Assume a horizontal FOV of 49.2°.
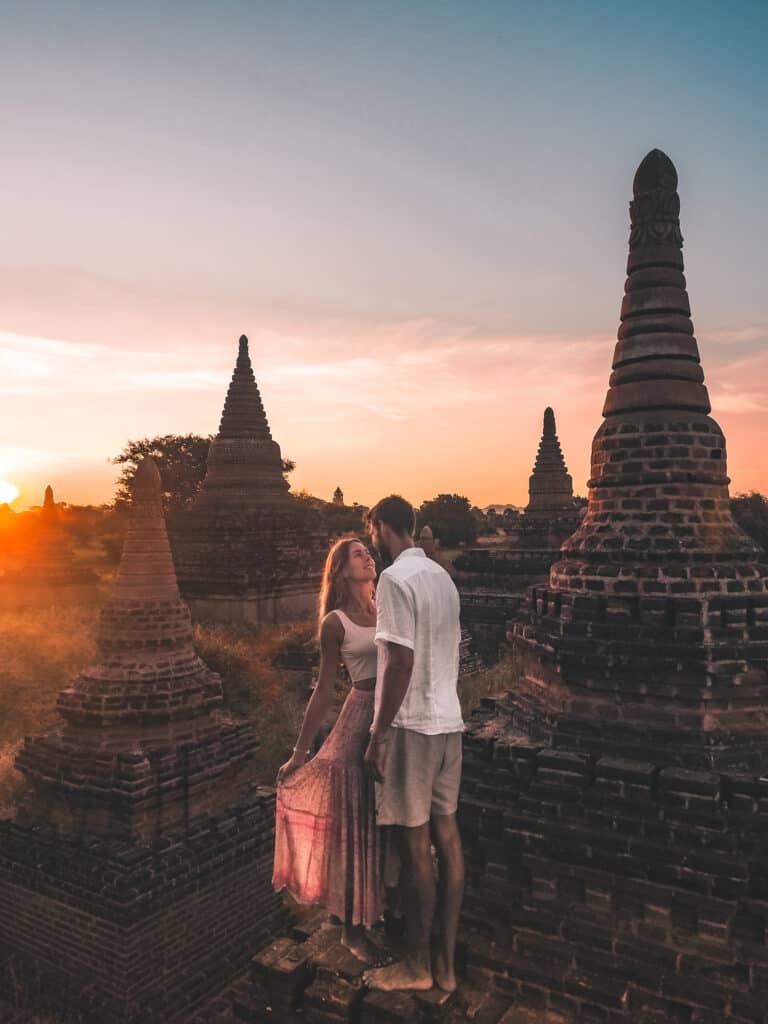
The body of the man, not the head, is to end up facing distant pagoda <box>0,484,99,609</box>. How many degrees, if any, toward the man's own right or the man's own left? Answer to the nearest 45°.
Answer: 0° — they already face it

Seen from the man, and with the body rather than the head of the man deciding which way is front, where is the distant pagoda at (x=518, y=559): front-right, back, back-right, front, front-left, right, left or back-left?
front-right

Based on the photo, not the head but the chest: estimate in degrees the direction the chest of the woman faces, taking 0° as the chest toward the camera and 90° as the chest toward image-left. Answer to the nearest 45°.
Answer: approximately 315°

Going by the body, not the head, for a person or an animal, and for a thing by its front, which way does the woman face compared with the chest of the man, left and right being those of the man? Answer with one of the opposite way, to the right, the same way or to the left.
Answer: the opposite way

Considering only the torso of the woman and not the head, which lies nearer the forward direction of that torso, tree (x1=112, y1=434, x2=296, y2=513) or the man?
the man

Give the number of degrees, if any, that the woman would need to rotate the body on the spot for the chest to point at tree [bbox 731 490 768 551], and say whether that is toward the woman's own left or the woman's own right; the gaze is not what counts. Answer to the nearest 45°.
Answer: approximately 90° to the woman's own left

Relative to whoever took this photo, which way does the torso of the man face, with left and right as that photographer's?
facing away from the viewer and to the left of the viewer

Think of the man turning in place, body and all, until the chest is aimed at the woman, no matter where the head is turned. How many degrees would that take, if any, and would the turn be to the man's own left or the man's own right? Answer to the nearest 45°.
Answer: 0° — they already face them

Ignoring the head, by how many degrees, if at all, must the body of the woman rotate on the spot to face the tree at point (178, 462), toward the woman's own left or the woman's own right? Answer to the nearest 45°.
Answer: approximately 135° to the woman's own left

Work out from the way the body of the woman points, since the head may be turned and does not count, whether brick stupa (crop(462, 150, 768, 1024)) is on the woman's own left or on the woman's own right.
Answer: on the woman's own left

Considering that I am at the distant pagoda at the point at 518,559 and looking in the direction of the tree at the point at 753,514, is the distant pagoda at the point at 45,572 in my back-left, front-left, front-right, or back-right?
back-left

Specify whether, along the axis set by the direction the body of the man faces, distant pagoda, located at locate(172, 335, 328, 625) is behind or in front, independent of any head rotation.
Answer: in front
